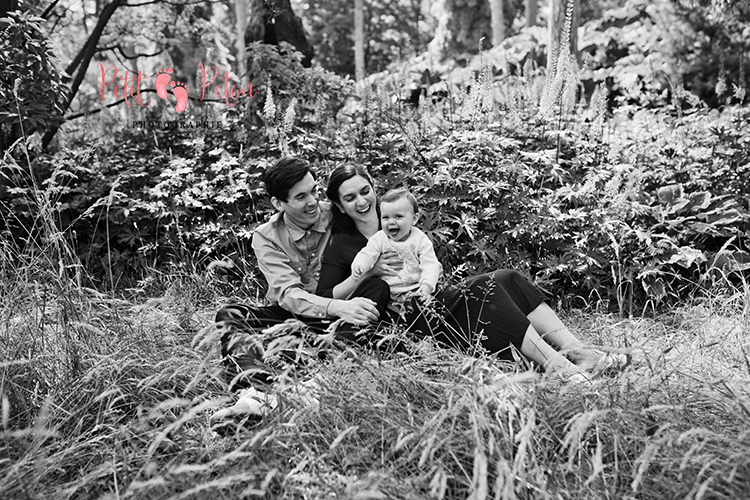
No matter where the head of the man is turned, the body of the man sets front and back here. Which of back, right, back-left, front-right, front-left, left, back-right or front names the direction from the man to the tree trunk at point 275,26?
back-left

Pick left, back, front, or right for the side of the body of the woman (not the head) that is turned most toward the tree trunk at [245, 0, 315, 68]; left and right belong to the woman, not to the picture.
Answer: back

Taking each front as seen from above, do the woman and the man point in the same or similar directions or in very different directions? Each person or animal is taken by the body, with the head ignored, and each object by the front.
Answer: same or similar directions

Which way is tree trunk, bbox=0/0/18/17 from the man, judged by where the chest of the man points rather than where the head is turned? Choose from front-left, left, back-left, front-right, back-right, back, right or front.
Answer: back

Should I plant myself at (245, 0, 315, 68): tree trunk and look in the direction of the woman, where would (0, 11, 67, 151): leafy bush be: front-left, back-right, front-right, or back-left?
front-right

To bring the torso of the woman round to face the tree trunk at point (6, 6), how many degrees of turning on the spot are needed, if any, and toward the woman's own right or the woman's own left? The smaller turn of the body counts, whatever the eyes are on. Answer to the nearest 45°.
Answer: approximately 180°

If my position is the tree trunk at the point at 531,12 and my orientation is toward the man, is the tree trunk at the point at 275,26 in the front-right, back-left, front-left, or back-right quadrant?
front-right

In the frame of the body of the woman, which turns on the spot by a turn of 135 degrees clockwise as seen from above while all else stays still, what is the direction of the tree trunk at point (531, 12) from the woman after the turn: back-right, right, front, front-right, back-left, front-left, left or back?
right

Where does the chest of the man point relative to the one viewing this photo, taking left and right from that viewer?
facing the viewer and to the right of the viewer

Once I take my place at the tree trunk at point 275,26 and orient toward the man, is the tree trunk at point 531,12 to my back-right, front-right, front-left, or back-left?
back-left
